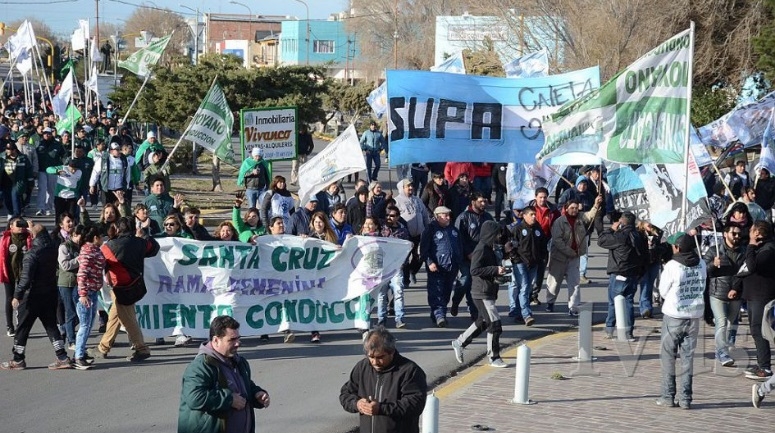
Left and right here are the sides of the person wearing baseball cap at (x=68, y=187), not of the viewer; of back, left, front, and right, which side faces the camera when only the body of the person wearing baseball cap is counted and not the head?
front

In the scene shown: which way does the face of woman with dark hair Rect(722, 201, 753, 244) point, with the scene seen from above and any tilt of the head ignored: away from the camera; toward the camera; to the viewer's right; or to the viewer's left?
toward the camera

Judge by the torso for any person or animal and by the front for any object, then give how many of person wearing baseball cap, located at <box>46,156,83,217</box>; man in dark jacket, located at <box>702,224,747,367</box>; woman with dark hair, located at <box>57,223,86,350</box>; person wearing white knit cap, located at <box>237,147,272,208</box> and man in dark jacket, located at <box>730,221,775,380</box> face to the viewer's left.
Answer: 1

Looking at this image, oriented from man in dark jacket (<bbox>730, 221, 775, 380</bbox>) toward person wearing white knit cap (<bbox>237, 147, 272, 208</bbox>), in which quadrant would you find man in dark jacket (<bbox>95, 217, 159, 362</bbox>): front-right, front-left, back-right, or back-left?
front-left

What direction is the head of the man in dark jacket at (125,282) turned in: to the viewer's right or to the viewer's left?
to the viewer's left

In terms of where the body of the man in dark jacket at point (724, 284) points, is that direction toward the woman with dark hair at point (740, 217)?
no

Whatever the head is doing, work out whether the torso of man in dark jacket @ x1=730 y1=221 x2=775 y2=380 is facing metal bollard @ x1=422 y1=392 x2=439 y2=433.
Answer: no

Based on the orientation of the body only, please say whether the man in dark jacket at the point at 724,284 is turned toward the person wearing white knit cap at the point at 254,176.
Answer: no

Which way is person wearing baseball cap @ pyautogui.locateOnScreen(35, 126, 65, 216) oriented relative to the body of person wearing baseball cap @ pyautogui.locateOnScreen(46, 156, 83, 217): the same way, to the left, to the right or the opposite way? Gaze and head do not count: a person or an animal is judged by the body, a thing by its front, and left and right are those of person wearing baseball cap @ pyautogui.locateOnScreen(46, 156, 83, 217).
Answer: the same way

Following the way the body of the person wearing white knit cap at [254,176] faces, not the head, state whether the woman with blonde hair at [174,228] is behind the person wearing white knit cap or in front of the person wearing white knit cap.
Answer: in front

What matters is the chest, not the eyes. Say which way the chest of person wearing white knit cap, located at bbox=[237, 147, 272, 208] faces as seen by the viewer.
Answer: toward the camera

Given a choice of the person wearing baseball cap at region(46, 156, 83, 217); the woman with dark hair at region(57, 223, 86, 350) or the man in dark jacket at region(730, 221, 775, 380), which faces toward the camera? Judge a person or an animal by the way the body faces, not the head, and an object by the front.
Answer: the person wearing baseball cap

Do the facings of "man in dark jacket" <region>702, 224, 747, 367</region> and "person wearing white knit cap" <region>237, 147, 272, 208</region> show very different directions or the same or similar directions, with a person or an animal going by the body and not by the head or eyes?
same or similar directions

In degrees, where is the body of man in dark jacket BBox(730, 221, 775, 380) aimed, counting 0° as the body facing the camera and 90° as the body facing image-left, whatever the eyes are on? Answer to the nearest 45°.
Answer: approximately 90°
